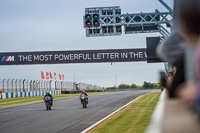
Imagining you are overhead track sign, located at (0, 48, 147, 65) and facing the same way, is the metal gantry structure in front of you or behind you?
in front

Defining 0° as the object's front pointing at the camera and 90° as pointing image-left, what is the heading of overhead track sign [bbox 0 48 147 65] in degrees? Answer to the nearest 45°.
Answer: approximately 0°

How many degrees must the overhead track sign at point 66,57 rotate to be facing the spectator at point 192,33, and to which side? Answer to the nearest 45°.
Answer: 0° — it already faces them
